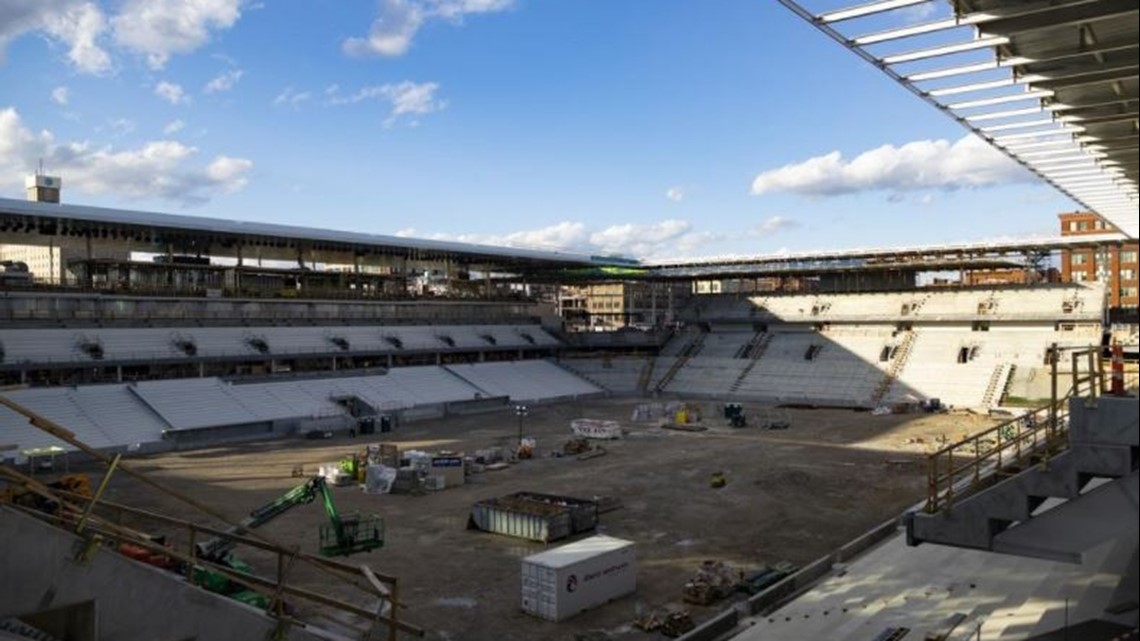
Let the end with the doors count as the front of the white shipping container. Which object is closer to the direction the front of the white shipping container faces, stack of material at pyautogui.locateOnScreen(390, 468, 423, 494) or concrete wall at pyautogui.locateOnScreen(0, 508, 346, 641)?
the concrete wall

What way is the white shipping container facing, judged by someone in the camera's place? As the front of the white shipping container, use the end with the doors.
facing the viewer and to the left of the viewer

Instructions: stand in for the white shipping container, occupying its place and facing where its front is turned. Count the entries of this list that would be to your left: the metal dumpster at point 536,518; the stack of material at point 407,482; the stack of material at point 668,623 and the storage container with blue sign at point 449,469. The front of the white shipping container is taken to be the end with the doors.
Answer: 1

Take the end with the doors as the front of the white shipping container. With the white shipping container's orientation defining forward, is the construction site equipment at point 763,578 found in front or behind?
behind

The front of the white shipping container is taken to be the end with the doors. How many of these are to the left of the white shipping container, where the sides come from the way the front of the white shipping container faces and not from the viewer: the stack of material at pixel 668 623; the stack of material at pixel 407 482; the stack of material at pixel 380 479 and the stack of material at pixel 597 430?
1

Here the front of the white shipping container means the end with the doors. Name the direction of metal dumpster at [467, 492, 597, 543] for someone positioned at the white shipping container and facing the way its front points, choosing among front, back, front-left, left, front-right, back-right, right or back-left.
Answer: back-right
